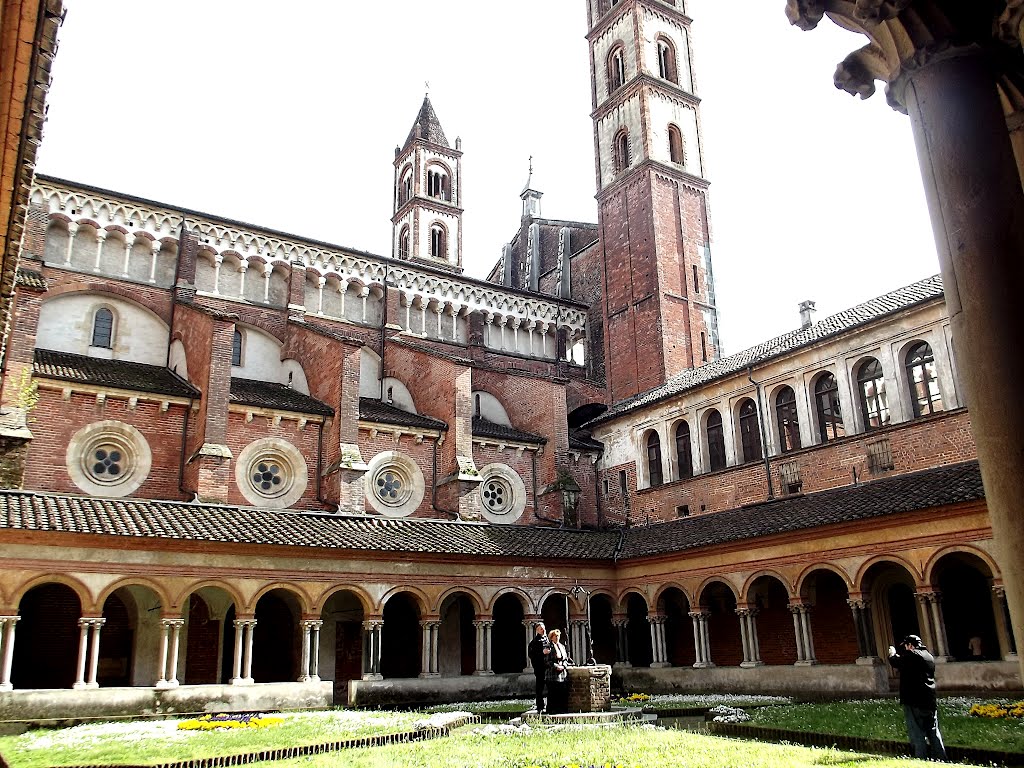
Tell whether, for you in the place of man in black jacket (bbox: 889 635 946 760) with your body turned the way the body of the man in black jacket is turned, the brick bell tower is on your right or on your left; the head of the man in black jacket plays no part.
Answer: on your right

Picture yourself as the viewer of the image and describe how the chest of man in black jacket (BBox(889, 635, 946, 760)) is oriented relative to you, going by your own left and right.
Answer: facing to the left of the viewer

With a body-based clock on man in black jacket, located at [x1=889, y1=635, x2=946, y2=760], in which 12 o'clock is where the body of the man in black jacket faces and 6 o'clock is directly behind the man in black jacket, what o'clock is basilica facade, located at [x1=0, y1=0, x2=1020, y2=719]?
The basilica facade is roughly at 1 o'clock from the man in black jacket.

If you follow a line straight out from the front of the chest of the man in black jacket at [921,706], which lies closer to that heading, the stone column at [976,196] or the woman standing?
the woman standing
